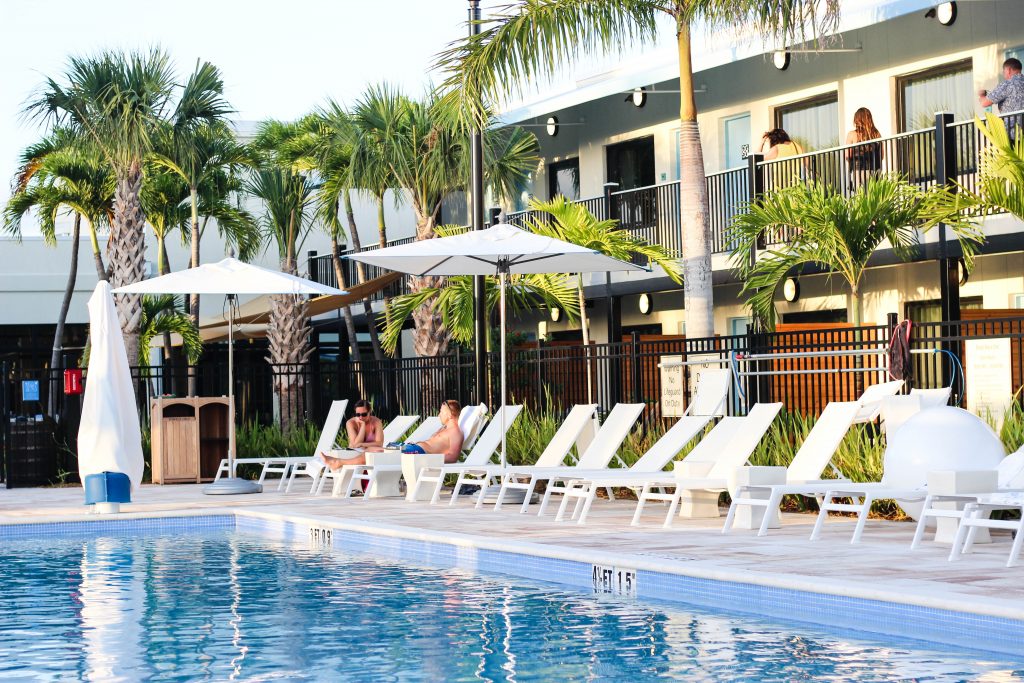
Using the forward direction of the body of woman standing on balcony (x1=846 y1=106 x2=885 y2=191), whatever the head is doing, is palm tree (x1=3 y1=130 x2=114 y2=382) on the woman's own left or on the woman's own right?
on the woman's own left

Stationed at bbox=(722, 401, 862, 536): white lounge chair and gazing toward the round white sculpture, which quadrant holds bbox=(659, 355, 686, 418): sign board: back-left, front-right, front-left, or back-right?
back-left

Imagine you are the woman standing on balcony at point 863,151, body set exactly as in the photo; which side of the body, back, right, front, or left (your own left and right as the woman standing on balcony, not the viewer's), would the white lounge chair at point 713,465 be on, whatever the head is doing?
back

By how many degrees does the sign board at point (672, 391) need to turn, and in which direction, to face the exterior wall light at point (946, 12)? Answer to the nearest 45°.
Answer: approximately 135° to its left

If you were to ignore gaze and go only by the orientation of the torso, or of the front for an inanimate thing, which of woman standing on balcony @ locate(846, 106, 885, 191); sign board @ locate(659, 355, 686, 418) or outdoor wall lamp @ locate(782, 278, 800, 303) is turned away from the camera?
the woman standing on balcony

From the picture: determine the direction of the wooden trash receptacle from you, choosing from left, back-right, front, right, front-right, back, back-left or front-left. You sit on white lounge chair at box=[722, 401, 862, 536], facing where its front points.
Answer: right

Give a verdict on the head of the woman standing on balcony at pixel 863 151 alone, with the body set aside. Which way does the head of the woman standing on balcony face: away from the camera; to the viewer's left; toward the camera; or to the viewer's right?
away from the camera

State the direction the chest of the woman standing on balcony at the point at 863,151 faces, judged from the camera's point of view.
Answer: away from the camera

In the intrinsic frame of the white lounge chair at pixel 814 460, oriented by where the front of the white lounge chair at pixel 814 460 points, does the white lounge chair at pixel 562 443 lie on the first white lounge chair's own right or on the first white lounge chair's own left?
on the first white lounge chair's own right

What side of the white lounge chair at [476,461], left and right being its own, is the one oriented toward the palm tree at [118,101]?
right

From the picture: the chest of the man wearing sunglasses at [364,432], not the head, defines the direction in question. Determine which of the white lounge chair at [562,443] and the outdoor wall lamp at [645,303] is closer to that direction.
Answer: the white lounge chair

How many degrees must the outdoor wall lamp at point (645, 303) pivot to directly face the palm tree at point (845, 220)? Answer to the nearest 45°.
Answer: approximately 45° to its left

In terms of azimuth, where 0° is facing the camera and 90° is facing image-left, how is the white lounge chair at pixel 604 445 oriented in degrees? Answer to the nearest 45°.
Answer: approximately 45°

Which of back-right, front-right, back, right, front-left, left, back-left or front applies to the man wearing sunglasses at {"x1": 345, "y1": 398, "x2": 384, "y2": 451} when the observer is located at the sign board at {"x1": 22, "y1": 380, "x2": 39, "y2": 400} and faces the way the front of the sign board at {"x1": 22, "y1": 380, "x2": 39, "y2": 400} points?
front-left

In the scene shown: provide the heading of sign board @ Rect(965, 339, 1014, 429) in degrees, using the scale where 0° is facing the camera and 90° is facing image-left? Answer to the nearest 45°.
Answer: approximately 0°
